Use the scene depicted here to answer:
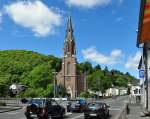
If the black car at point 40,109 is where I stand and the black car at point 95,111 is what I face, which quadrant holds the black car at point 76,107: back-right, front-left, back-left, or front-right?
front-left

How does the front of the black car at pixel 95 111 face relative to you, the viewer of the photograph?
facing away from the viewer and to the right of the viewer

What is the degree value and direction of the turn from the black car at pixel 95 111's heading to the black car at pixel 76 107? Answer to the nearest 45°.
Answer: approximately 45° to its left

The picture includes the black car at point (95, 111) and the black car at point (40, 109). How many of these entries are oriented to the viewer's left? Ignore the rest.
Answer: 0

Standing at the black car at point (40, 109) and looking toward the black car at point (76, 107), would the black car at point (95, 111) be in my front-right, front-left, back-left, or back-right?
front-right
